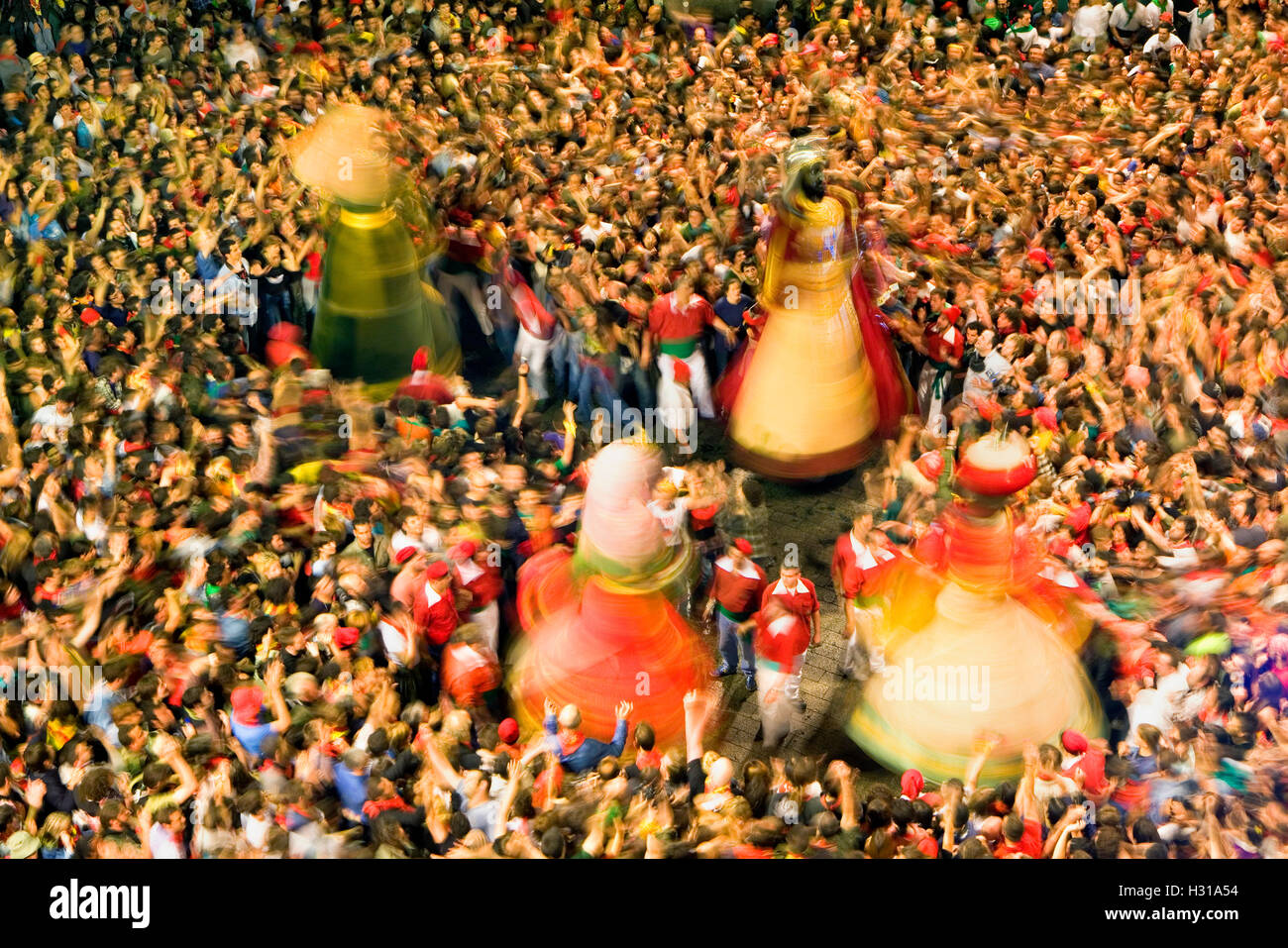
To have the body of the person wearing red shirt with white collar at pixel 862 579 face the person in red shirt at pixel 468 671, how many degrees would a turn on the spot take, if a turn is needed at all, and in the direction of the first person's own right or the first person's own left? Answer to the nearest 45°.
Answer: approximately 90° to the first person's own right

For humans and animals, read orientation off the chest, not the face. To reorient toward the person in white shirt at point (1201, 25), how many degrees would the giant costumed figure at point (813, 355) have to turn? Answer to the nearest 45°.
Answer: approximately 90° to its left

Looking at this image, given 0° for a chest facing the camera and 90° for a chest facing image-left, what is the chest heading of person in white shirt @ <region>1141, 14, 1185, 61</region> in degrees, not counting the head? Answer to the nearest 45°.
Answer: approximately 0°

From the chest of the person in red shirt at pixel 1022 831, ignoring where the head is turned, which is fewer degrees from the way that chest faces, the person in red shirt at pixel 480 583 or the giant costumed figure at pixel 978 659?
the giant costumed figure

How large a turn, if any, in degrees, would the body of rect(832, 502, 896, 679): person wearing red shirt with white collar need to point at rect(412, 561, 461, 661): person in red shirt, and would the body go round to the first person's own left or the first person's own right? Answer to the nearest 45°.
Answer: approximately 135° to the first person's own right

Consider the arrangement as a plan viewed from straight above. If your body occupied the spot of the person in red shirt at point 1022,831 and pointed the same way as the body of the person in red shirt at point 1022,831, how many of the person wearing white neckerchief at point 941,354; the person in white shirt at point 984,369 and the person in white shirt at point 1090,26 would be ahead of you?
3

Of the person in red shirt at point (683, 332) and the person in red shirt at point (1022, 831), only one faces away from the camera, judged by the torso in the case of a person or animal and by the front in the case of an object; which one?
the person in red shirt at point (1022, 831)

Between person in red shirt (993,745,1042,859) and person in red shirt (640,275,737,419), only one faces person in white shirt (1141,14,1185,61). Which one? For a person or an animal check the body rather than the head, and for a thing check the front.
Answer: person in red shirt (993,745,1042,859)

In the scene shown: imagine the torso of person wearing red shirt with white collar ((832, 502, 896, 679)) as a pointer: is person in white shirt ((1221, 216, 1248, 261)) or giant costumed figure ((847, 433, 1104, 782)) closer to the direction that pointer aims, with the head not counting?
the giant costumed figure

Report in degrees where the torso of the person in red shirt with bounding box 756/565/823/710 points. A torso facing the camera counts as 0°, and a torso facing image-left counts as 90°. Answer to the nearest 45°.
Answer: approximately 0°

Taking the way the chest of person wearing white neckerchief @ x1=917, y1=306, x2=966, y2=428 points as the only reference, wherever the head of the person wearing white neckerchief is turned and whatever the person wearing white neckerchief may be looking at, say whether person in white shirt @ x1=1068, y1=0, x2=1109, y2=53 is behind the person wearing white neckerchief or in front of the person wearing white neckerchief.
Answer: behind

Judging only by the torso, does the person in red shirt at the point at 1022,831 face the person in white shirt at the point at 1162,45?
yes

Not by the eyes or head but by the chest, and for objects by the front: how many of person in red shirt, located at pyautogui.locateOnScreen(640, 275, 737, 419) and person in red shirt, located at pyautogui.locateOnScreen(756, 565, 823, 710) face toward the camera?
2
